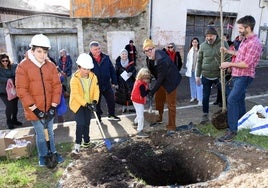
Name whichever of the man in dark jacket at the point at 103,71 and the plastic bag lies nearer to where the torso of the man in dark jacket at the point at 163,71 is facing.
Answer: the man in dark jacket

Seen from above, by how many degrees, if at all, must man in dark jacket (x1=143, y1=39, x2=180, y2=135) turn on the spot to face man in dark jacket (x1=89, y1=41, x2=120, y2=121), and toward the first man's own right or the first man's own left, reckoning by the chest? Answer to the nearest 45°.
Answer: approximately 90° to the first man's own right

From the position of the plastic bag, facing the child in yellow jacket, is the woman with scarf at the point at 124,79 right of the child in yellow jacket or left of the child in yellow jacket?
right

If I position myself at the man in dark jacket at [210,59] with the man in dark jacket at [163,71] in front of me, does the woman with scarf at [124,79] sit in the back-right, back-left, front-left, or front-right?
front-right

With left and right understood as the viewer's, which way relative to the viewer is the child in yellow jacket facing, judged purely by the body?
facing the viewer and to the right of the viewer

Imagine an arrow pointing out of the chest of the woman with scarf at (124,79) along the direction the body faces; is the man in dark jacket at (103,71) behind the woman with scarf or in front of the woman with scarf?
in front

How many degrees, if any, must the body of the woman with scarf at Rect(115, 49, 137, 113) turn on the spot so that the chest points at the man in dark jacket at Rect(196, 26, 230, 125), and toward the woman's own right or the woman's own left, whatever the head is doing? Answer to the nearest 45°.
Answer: approximately 45° to the woman's own left

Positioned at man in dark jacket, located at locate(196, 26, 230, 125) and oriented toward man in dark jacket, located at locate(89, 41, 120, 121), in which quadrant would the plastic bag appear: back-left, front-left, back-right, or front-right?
back-left

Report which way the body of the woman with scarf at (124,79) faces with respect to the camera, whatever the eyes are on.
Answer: toward the camera

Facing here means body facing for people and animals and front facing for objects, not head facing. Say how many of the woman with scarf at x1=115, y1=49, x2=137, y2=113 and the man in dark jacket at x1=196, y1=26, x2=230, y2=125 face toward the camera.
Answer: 2

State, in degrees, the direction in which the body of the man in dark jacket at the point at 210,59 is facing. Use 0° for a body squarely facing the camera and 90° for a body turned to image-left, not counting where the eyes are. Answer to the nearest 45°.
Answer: approximately 0°

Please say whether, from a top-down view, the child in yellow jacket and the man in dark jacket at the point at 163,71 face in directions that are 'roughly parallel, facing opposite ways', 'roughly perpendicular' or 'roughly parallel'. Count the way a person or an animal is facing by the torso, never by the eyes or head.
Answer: roughly perpendicular

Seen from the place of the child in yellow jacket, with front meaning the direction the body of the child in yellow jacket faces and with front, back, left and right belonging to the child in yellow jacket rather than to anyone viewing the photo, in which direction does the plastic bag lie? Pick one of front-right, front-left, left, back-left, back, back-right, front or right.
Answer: front-left
